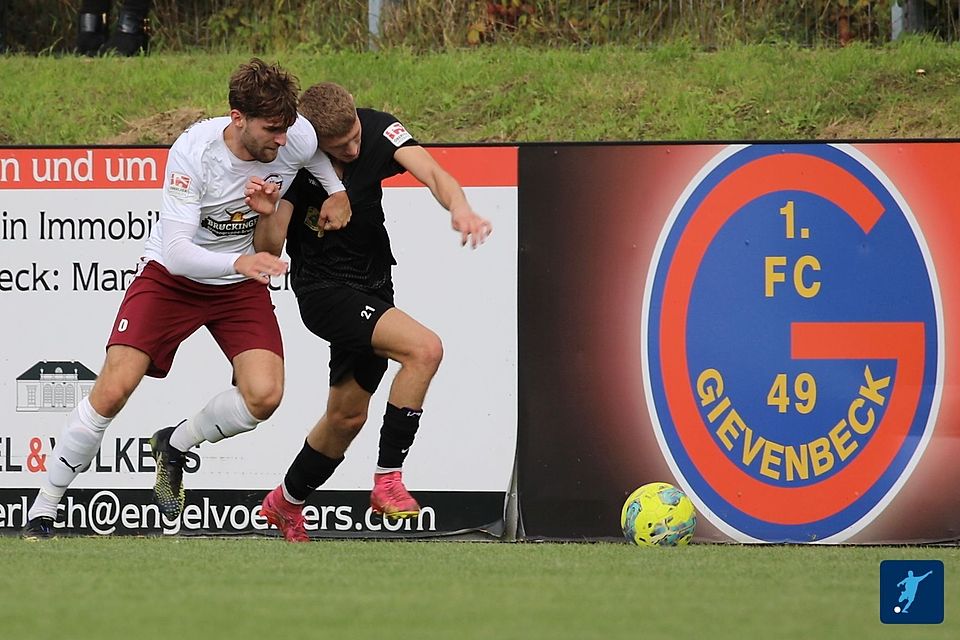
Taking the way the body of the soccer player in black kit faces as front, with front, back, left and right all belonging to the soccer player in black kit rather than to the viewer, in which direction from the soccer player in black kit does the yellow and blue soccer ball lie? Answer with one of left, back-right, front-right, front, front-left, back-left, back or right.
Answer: front-left

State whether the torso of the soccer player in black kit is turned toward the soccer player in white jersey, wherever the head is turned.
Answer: no

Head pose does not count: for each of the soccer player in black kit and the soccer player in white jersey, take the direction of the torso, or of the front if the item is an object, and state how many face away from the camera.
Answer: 0

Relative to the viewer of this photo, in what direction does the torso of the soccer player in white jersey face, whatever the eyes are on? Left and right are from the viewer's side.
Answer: facing the viewer and to the right of the viewer

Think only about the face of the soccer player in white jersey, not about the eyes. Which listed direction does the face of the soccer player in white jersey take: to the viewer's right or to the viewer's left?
to the viewer's right
